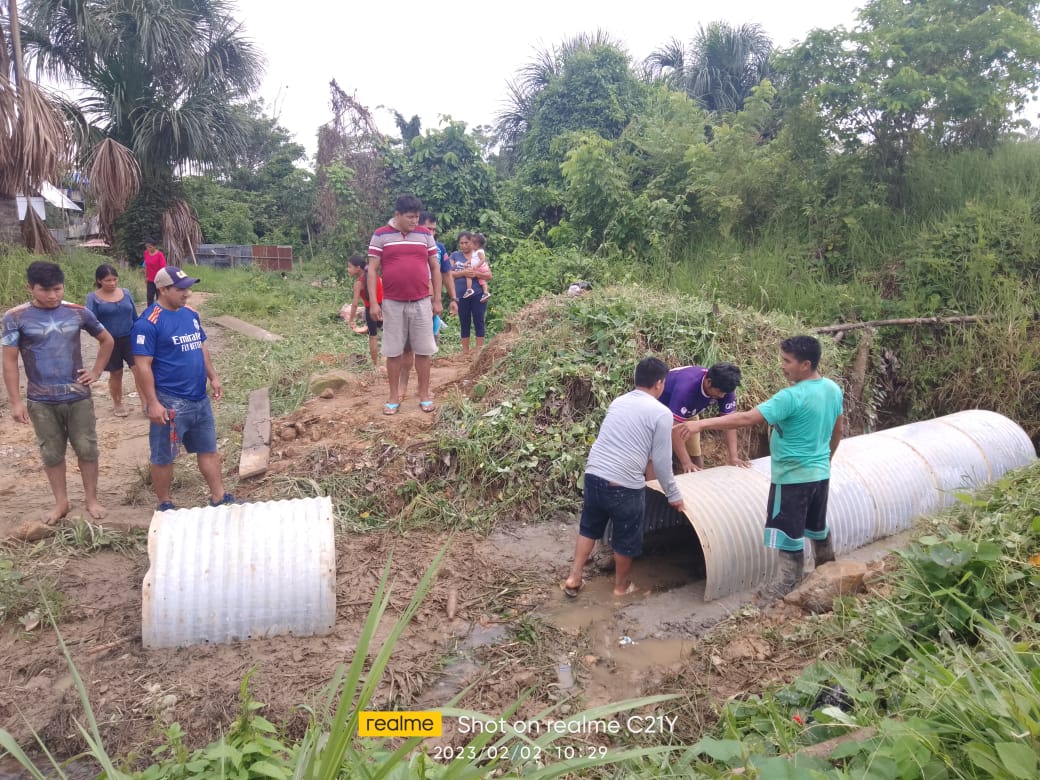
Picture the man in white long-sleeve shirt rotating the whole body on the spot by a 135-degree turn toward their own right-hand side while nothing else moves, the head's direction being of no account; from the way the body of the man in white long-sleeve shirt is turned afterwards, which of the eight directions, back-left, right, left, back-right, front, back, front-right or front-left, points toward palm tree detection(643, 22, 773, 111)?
back

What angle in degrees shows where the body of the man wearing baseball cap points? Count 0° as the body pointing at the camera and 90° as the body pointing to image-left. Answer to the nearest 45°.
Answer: approximately 315°

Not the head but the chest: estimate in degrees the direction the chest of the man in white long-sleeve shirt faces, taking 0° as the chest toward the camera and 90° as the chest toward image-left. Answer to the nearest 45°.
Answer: approximately 225°

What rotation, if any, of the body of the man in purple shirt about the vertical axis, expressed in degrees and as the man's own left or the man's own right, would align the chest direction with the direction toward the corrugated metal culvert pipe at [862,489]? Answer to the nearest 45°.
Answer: approximately 90° to the man's own left

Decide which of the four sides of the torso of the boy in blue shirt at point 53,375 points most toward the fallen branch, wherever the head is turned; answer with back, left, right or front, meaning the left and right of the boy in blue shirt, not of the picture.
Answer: left

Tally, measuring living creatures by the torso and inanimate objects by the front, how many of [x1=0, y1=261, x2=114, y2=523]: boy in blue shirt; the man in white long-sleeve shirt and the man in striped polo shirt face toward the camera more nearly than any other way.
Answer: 2

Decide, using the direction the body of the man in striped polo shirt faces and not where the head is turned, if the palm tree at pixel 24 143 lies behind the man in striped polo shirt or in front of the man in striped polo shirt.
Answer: behind

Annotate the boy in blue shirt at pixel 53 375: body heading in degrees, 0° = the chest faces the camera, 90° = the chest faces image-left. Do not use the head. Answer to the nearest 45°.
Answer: approximately 0°

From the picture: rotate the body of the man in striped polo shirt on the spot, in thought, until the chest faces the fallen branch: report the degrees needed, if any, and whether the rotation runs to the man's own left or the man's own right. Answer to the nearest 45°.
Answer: approximately 90° to the man's own left
